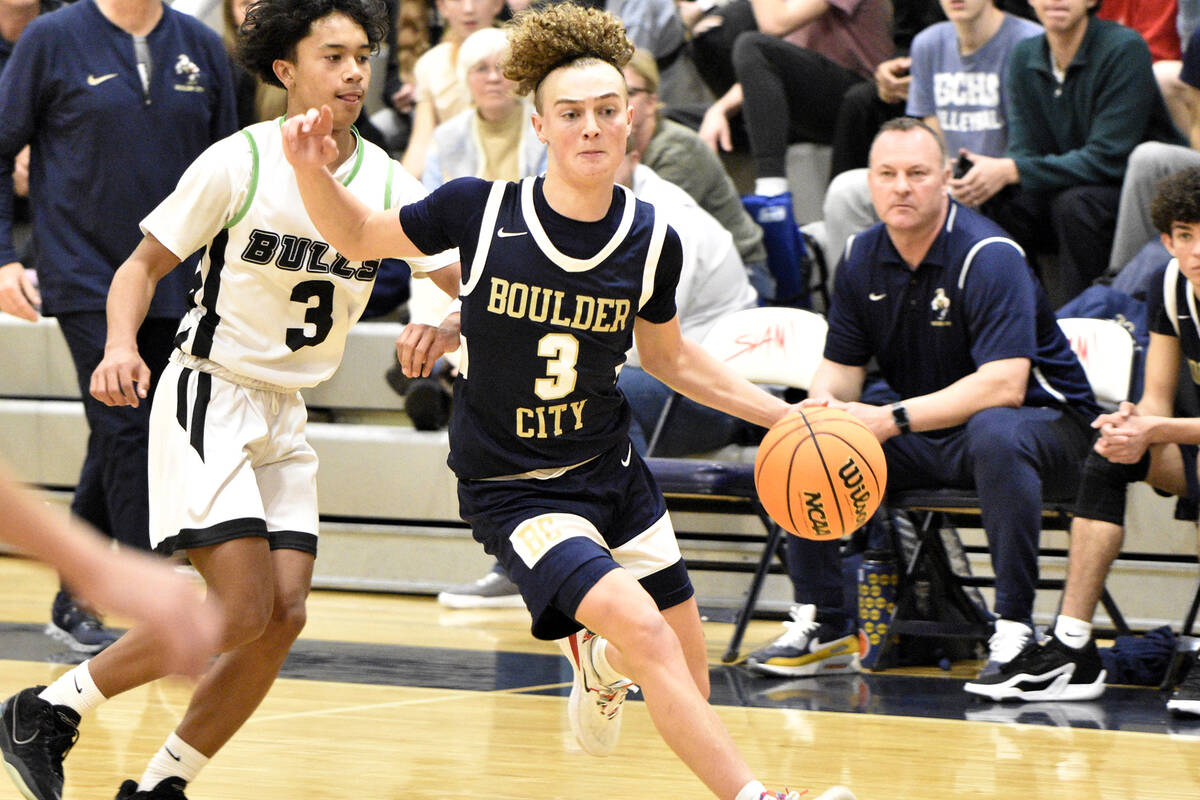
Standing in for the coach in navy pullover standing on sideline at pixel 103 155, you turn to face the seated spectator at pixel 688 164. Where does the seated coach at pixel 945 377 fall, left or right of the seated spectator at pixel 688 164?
right

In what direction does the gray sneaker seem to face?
to the viewer's left

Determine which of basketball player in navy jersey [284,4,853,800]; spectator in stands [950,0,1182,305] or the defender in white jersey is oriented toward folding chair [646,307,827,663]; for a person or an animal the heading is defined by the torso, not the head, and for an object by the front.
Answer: the spectator in stands

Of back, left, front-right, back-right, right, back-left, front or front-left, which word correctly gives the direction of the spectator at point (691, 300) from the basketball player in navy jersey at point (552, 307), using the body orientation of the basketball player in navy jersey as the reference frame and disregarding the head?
back

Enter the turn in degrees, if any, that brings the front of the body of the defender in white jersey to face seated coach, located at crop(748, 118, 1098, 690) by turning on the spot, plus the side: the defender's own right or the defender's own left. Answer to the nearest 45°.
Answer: approximately 90° to the defender's own left

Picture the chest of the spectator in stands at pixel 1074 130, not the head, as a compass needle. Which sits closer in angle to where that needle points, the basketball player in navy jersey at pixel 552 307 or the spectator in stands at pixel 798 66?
the basketball player in navy jersey

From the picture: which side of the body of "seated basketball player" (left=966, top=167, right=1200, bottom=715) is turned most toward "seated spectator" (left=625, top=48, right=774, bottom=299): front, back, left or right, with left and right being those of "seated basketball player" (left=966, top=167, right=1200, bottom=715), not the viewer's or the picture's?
right
